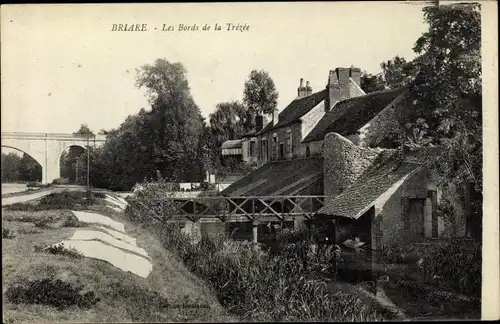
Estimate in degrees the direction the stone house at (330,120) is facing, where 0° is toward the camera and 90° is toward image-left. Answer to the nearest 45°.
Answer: approximately 45°
